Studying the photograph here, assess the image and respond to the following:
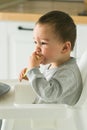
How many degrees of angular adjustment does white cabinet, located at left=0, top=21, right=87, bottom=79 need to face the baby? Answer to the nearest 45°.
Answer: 0° — it already faces them

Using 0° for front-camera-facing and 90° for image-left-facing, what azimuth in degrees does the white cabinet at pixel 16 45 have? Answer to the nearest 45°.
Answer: approximately 0°

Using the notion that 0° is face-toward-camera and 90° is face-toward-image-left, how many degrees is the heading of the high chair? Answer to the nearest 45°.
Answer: approximately 90°

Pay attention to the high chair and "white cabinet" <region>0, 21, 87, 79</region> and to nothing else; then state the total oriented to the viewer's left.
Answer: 1

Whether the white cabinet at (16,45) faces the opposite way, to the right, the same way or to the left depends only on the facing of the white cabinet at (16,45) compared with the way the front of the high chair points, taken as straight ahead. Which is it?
to the left

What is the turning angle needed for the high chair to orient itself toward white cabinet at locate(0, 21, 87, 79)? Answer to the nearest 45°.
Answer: approximately 90° to its right

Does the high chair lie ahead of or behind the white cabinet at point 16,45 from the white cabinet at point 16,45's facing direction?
ahead
